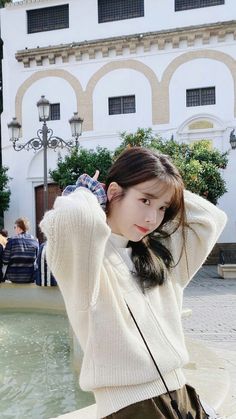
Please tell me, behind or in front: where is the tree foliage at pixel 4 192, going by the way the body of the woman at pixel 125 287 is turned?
behind

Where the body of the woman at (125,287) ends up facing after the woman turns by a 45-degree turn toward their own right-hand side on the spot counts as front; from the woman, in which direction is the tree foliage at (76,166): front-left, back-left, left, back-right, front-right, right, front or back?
back

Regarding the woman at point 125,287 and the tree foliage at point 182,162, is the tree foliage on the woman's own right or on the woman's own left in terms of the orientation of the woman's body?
on the woman's own left

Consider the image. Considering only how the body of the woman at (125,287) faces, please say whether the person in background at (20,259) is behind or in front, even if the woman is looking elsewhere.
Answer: behind

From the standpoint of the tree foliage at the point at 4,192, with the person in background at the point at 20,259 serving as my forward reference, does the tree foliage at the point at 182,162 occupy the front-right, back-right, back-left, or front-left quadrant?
front-left

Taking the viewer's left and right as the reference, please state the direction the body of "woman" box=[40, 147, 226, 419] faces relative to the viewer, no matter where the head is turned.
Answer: facing the viewer and to the right of the viewer

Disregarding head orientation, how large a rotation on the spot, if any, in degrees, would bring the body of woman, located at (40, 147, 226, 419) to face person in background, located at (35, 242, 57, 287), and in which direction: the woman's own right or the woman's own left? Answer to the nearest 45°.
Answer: approximately 135° to the woman's own left
